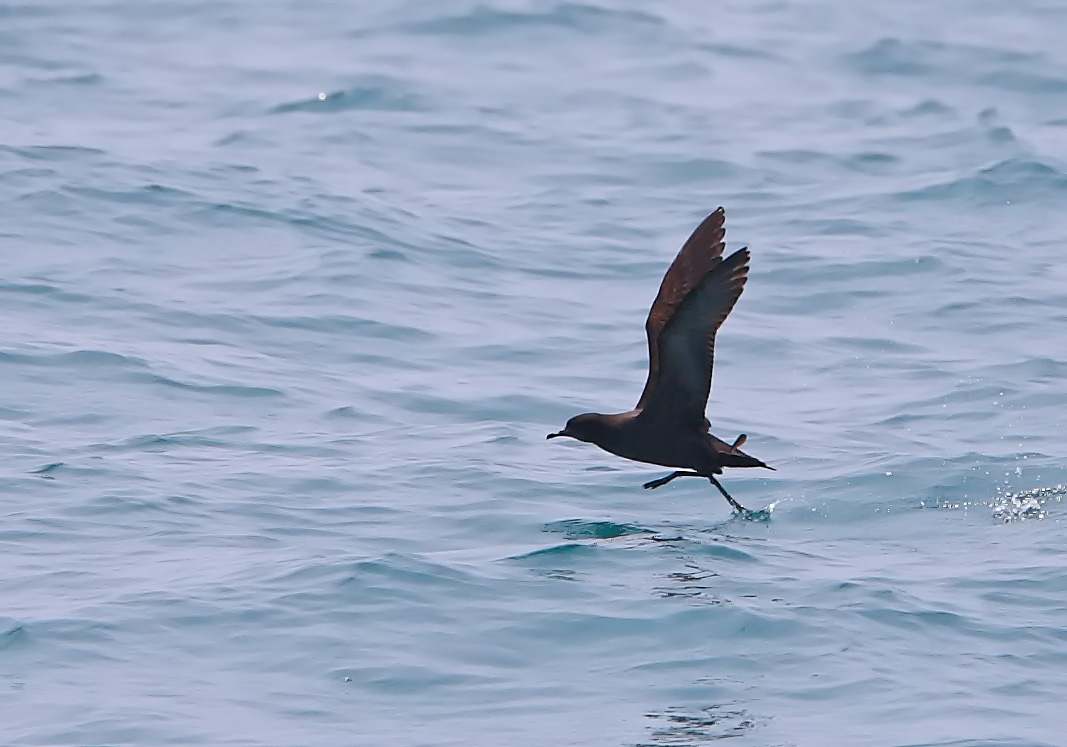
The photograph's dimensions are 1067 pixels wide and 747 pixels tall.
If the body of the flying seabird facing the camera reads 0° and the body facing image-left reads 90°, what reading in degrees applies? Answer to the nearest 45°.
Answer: approximately 90°
